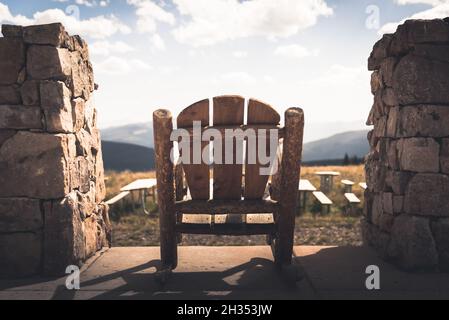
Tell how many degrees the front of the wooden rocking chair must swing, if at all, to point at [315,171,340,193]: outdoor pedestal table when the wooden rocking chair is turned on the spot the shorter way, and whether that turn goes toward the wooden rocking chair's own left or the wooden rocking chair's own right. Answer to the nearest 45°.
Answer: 0° — it already faces it

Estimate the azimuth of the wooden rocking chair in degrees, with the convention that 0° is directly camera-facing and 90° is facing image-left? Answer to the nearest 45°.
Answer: approximately 180°
